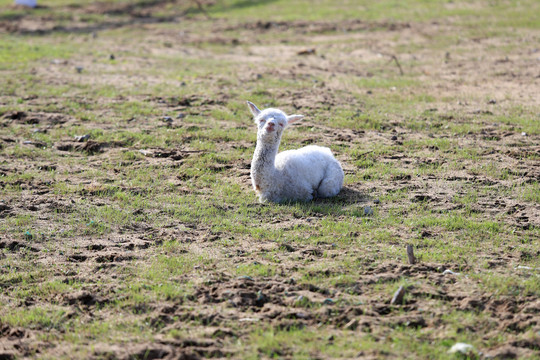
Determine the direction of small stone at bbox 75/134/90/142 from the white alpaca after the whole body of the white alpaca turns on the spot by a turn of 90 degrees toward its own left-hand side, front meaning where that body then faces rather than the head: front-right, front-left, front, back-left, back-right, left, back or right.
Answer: back

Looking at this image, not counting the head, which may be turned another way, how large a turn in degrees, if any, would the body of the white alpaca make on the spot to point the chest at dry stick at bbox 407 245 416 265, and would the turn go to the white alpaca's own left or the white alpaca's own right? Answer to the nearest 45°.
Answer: approximately 90° to the white alpaca's own left

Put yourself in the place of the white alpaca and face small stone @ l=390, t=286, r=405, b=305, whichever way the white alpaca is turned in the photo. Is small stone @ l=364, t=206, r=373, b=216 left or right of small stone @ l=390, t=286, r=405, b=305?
left

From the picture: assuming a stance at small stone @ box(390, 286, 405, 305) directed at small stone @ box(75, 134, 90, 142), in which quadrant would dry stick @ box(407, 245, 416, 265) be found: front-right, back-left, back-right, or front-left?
front-right

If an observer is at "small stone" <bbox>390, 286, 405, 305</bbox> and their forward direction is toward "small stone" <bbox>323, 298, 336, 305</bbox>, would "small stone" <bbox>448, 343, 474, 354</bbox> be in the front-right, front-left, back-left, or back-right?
back-left

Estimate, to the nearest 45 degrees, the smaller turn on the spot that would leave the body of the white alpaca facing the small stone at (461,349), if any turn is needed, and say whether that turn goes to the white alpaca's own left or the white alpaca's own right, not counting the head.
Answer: approximately 45° to the white alpaca's own left

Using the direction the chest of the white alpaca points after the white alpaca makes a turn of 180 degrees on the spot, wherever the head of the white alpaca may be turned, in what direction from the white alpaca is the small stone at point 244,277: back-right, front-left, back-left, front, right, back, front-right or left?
back-right

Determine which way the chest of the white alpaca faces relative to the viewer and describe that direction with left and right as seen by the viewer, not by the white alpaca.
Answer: facing the viewer and to the left of the viewer

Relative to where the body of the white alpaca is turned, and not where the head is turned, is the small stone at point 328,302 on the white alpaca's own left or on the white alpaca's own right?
on the white alpaca's own left

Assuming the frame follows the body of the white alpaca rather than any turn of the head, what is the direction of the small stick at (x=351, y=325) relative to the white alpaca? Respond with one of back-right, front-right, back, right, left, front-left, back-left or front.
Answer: front-left
